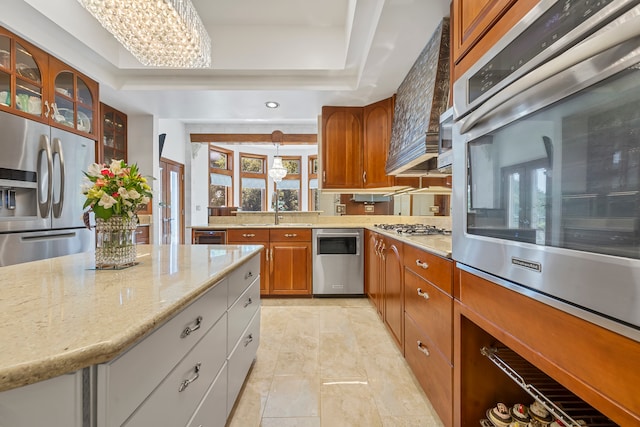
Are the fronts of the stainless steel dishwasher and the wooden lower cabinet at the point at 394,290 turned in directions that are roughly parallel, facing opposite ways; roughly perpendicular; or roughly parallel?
roughly perpendicular

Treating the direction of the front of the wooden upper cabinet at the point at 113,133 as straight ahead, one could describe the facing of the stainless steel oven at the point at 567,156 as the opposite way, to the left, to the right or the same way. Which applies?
the opposite way

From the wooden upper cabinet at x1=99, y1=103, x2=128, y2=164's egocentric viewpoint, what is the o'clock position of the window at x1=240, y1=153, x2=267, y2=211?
The window is roughly at 9 o'clock from the wooden upper cabinet.

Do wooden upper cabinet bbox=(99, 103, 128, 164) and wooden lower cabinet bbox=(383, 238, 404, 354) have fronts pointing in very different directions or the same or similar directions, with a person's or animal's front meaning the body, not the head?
very different directions

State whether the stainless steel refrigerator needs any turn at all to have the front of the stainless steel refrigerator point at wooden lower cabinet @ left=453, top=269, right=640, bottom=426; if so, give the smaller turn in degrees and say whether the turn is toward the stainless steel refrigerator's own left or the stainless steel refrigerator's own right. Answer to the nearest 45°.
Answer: approximately 45° to the stainless steel refrigerator's own right

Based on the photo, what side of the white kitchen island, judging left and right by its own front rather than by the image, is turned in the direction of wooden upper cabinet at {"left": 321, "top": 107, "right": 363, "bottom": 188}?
left

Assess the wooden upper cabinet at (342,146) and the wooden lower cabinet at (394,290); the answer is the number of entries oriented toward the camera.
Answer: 1

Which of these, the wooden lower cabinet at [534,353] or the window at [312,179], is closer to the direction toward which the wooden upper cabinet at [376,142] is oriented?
the wooden lower cabinet
